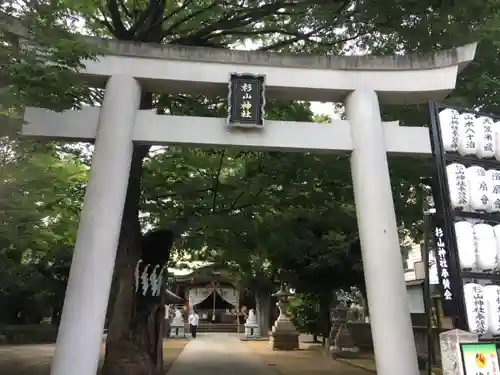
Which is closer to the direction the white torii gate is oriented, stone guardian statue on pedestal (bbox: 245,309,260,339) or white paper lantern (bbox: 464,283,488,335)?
the white paper lantern

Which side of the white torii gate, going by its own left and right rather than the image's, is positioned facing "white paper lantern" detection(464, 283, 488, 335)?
left

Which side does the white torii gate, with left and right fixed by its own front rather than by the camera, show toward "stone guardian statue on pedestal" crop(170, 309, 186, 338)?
back

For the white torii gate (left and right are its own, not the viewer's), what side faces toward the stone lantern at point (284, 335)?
back

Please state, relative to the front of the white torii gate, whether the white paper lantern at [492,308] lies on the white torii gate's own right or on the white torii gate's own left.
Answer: on the white torii gate's own left

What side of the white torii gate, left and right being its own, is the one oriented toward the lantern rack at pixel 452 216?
left

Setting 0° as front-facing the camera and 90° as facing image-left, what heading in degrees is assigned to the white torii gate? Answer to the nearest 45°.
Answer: approximately 0°

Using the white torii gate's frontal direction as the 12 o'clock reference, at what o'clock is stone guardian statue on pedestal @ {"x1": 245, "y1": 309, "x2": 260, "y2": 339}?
The stone guardian statue on pedestal is roughly at 6 o'clock from the white torii gate.
